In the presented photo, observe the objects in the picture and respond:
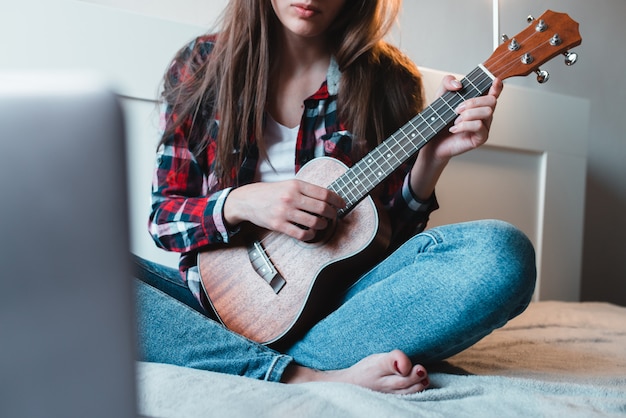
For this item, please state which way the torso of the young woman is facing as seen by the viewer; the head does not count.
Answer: toward the camera
